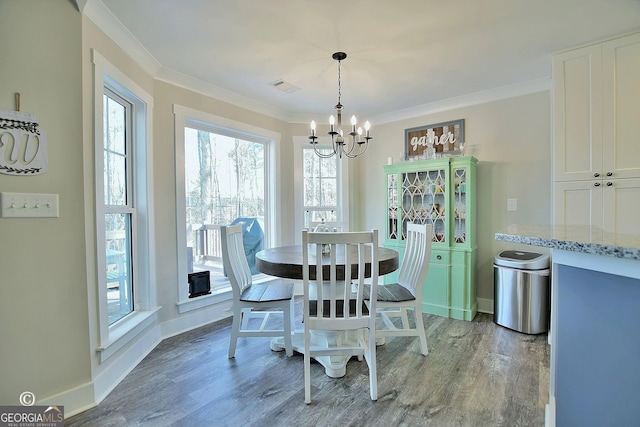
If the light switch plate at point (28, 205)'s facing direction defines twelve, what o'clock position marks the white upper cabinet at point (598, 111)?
The white upper cabinet is roughly at 10 o'clock from the light switch plate.

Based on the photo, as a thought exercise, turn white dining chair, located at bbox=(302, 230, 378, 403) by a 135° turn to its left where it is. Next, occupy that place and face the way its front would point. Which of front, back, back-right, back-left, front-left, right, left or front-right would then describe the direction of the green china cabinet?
back

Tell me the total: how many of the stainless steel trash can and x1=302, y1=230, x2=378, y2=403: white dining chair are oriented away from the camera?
1

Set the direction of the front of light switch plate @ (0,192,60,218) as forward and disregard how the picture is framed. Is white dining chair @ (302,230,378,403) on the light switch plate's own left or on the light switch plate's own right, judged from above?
on the light switch plate's own left

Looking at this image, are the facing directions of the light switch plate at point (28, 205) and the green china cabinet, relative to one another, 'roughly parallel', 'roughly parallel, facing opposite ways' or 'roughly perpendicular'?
roughly perpendicular

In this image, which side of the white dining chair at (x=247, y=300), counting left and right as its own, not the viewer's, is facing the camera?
right

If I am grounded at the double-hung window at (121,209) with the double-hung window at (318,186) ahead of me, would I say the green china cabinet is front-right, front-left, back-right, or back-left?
front-right

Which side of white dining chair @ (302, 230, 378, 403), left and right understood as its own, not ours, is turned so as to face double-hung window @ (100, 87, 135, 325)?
left

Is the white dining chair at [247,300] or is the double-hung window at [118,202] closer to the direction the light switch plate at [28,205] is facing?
the white dining chair

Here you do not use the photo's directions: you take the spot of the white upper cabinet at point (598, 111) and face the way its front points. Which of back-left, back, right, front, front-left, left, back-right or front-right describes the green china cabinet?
front-right

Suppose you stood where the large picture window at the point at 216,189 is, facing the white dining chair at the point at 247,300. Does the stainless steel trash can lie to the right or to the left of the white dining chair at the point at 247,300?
left

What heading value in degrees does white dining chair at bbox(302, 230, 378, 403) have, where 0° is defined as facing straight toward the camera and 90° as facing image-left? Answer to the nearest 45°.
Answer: approximately 180°

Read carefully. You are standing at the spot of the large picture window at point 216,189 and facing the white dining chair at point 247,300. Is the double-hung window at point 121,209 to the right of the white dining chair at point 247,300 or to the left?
right

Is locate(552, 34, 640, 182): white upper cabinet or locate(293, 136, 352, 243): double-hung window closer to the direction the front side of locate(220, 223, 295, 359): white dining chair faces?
the white upper cabinet

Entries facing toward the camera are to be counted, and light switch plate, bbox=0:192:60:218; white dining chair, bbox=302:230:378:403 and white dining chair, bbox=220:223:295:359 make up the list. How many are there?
1

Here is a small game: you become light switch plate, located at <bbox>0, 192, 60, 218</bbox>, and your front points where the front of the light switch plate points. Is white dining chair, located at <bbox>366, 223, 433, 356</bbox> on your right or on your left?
on your left

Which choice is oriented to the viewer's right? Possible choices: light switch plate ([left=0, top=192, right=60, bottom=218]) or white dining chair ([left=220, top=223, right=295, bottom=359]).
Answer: the white dining chair

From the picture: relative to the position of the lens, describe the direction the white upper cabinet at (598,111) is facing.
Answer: facing the viewer and to the left of the viewer
